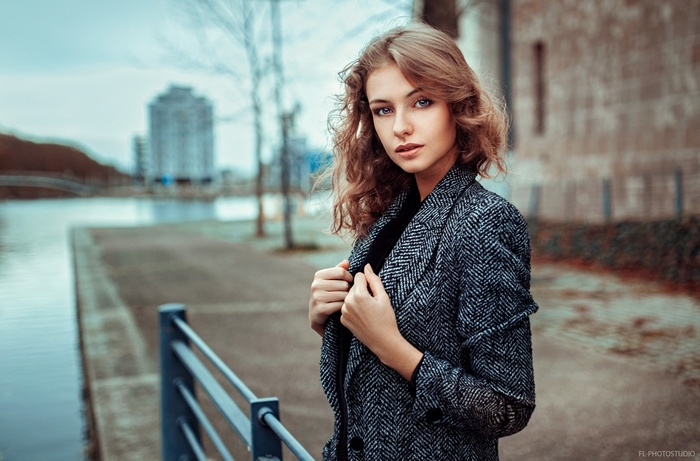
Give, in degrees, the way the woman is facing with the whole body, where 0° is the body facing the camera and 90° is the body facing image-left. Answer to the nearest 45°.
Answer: approximately 45°
